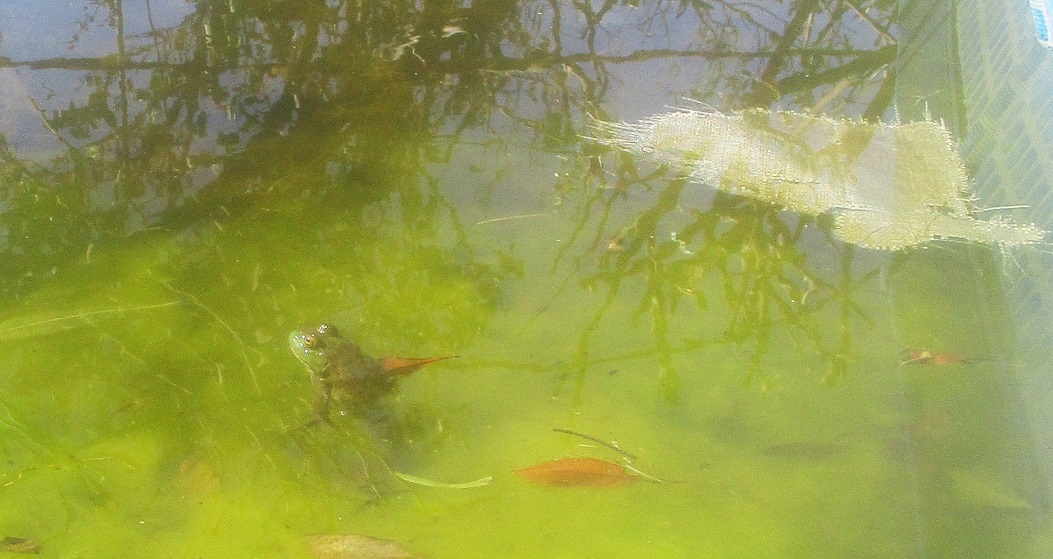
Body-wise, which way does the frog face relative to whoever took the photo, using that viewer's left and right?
facing to the left of the viewer
